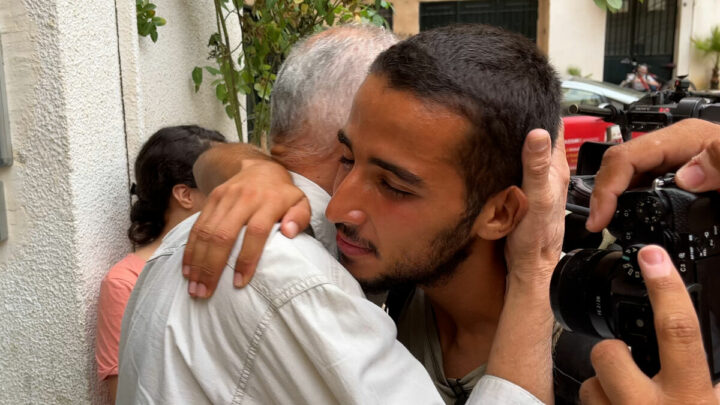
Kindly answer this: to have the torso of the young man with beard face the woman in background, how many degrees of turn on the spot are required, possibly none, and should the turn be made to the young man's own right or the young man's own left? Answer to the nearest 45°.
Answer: approximately 90° to the young man's own right

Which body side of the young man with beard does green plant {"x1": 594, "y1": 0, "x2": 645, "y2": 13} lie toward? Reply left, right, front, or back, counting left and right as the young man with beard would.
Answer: back

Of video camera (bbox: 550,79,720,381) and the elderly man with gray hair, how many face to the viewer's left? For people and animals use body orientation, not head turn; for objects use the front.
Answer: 1

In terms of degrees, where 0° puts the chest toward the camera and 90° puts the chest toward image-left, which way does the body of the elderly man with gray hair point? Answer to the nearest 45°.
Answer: approximately 225°

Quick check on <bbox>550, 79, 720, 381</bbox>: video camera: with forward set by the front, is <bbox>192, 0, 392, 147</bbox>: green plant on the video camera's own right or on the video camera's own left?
on the video camera's own right

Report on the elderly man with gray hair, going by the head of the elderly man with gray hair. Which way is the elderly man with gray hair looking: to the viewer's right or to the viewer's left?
to the viewer's right

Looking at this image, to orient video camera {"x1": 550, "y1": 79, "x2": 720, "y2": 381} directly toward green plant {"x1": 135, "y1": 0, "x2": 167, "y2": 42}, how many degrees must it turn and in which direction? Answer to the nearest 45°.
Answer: approximately 45° to its right

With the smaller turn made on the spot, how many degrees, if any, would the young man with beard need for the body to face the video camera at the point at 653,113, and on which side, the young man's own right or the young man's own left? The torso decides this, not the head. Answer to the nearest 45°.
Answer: approximately 180°

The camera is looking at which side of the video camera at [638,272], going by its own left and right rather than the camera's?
left

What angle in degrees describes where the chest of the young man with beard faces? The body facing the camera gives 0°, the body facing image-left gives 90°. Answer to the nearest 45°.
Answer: approximately 45°

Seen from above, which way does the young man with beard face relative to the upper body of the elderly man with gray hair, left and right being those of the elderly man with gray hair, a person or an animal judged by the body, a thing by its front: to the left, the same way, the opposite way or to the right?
the opposite way

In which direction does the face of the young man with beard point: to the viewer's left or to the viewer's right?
to the viewer's left
